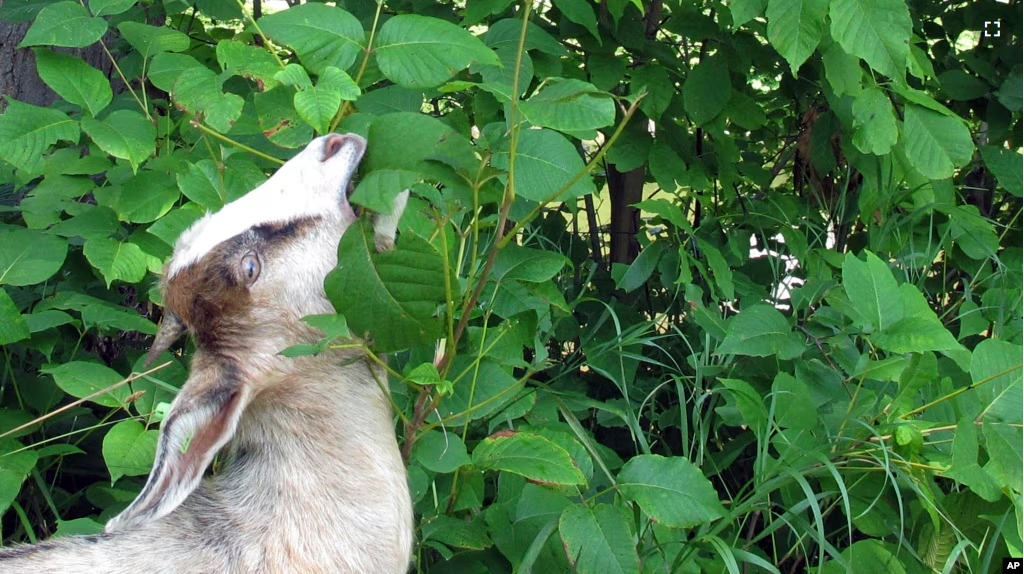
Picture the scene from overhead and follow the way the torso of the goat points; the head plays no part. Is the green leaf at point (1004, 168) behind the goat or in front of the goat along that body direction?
in front

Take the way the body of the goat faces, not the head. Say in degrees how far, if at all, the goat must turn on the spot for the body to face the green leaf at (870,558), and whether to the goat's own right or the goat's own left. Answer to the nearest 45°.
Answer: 0° — it already faces it

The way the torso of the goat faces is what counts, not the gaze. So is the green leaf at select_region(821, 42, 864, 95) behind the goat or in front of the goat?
in front

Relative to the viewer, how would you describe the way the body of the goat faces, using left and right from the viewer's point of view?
facing to the right of the viewer

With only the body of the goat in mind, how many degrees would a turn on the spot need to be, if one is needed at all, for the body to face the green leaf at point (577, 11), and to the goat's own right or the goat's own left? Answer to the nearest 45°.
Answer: approximately 45° to the goat's own left

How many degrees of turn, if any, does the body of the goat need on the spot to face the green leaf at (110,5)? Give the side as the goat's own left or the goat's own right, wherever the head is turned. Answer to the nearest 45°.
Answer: approximately 90° to the goat's own left

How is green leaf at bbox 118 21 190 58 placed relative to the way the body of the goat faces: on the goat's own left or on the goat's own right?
on the goat's own left

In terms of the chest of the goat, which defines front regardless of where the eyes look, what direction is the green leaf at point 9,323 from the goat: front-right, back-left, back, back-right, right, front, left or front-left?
back-left
